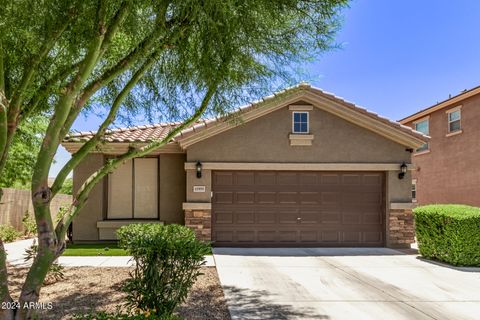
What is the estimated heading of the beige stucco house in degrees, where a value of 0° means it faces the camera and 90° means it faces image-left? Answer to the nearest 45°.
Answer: approximately 0°

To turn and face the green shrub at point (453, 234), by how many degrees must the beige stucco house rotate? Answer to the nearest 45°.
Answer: approximately 45° to its left

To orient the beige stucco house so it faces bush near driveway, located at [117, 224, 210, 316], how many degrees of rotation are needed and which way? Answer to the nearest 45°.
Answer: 0° — it already faces it

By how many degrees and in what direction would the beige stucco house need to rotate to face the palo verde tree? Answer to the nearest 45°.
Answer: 0° — it already faces it

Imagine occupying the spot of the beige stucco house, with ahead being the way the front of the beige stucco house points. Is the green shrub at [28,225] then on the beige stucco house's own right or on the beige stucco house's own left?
on the beige stucco house's own right
